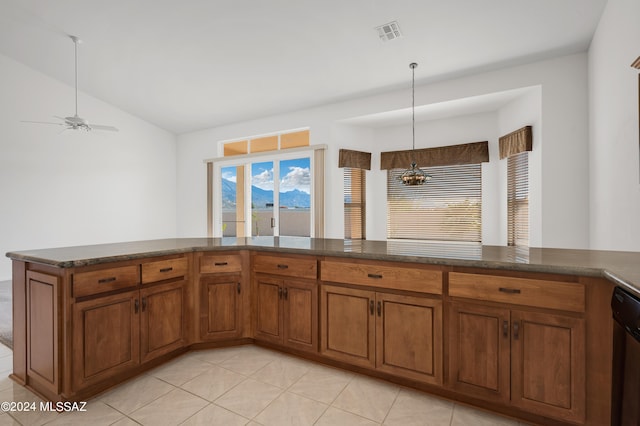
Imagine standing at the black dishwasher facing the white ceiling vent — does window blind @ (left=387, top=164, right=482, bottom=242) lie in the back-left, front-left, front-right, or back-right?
front-right

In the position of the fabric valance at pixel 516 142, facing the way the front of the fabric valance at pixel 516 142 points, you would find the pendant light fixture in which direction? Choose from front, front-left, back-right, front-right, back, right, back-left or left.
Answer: front

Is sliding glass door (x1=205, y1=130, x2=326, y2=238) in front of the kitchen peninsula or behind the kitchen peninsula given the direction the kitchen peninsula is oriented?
behind

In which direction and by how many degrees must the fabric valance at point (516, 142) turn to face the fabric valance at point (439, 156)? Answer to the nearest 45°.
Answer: approximately 45° to its right

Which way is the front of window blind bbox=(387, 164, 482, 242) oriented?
toward the camera

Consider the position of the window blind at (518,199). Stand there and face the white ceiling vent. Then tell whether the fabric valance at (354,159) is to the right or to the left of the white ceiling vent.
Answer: right

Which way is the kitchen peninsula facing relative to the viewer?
toward the camera

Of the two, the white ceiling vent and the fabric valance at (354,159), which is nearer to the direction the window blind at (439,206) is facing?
the white ceiling vent

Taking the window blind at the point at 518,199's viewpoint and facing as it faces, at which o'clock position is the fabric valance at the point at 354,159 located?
The fabric valance is roughly at 1 o'clock from the window blind.

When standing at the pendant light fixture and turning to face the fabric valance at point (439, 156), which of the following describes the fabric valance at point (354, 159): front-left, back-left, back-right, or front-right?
front-left

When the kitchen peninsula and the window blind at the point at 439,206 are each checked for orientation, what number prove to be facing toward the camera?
2

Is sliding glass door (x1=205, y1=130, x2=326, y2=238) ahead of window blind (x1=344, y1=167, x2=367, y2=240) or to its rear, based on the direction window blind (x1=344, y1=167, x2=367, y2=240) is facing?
to the rear

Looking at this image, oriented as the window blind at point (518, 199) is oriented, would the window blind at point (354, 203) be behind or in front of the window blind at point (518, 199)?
in front

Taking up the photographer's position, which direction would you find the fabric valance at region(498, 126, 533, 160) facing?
facing the viewer and to the left of the viewer

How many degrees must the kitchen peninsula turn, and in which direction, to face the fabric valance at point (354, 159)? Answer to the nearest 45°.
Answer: approximately 180°

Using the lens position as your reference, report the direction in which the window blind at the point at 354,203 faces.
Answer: facing the viewer and to the right of the viewer

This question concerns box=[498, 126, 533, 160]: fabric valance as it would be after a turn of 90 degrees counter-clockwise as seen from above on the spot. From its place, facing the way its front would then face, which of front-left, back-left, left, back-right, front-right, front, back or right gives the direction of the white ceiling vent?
right
